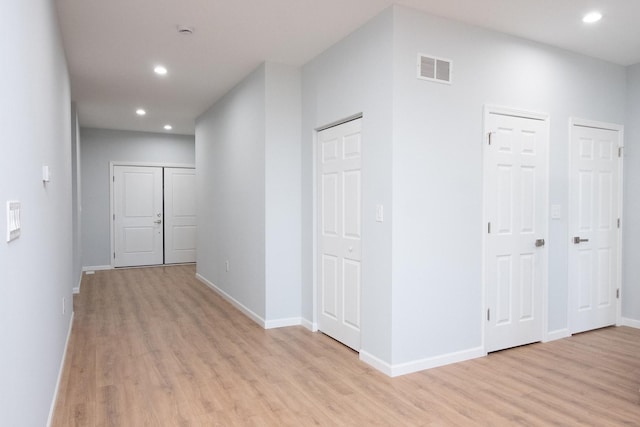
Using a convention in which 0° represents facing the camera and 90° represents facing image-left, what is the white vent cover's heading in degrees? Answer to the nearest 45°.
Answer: approximately 315°

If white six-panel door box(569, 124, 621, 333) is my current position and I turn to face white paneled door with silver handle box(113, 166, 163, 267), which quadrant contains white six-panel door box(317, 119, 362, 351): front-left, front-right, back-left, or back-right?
front-left

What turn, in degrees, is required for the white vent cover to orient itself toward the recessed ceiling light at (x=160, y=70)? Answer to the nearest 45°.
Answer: approximately 135° to its right

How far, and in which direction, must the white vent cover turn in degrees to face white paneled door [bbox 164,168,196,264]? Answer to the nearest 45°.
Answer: approximately 180°

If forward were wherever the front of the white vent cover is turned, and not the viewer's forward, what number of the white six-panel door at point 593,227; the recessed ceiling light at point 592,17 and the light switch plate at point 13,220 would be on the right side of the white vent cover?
1

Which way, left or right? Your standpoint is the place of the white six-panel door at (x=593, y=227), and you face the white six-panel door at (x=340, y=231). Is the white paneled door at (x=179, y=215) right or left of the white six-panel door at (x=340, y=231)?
right

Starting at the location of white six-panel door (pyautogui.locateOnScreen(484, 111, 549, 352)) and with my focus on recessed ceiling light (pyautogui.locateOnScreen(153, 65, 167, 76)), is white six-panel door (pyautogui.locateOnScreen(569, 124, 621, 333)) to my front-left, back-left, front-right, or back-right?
back-right

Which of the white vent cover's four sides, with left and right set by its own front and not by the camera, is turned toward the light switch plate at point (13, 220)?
right

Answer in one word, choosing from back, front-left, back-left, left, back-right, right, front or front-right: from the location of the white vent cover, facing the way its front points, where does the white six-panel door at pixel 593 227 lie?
left

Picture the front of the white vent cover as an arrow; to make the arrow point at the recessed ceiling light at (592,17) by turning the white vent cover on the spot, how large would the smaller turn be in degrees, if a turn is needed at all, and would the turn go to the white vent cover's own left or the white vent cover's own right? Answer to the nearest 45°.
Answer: approximately 45° to the white vent cover's own left
